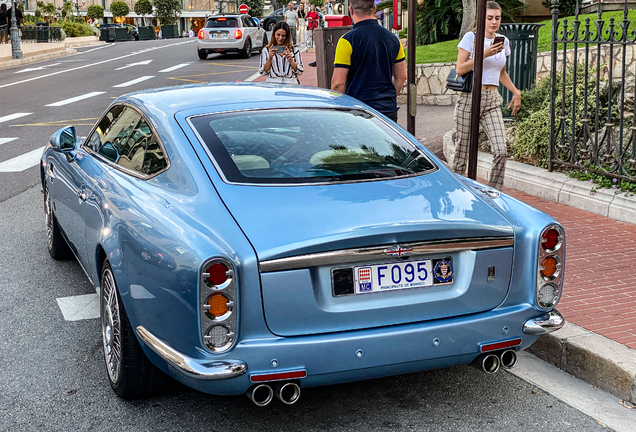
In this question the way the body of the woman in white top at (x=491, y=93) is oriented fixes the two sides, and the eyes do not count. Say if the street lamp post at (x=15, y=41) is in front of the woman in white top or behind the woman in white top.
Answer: behind

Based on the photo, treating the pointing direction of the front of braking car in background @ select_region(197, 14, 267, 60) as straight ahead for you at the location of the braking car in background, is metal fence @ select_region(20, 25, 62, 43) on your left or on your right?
on your left

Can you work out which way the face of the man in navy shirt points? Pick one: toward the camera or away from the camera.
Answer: away from the camera

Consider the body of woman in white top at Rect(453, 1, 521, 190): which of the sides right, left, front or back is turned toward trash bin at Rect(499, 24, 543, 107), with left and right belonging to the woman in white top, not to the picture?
back

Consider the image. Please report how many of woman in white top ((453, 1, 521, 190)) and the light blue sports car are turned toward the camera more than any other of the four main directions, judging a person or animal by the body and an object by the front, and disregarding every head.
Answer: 1

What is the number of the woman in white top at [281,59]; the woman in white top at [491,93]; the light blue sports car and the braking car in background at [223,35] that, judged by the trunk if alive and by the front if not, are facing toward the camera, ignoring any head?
2

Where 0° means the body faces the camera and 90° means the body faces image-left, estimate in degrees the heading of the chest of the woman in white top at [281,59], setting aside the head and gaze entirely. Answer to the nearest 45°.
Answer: approximately 0°

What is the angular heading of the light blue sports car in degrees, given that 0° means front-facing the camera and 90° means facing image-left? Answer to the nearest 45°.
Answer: approximately 135°

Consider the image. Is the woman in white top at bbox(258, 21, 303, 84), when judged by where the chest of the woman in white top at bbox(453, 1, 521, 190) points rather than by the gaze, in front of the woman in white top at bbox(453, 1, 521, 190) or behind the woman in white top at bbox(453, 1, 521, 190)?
behind

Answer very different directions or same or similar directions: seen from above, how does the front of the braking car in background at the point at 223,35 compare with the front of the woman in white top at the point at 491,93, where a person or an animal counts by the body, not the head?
very different directions

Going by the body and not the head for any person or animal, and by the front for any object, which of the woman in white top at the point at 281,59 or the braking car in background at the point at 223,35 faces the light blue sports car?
the woman in white top

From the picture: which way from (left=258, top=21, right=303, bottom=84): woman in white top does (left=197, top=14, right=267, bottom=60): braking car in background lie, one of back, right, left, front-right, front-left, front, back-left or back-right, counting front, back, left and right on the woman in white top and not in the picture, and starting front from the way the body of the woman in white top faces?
back

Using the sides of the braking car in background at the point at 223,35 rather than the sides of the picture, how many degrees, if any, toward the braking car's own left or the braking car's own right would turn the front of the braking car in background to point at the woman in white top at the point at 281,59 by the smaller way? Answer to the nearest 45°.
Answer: approximately 135° to the braking car's own right
